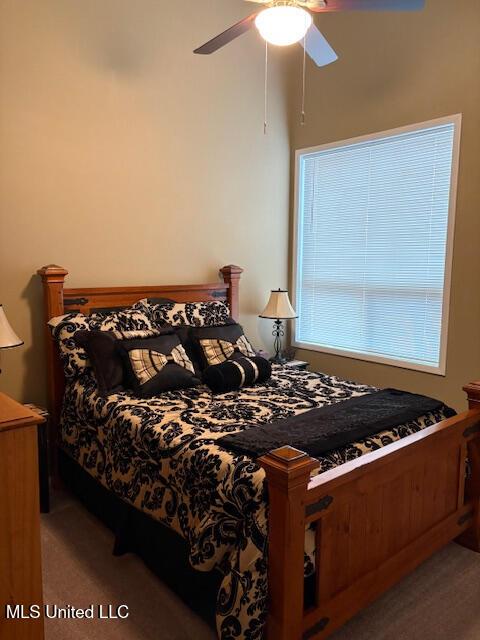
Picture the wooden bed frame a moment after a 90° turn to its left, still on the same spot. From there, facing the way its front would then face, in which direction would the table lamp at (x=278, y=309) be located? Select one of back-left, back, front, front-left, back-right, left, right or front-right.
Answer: front-left

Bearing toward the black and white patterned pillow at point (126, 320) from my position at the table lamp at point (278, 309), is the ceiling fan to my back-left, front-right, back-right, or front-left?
front-left

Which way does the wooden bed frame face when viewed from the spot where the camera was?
facing the viewer and to the right of the viewer

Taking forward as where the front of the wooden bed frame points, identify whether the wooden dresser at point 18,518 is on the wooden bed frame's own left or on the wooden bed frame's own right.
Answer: on the wooden bed frame's own right
